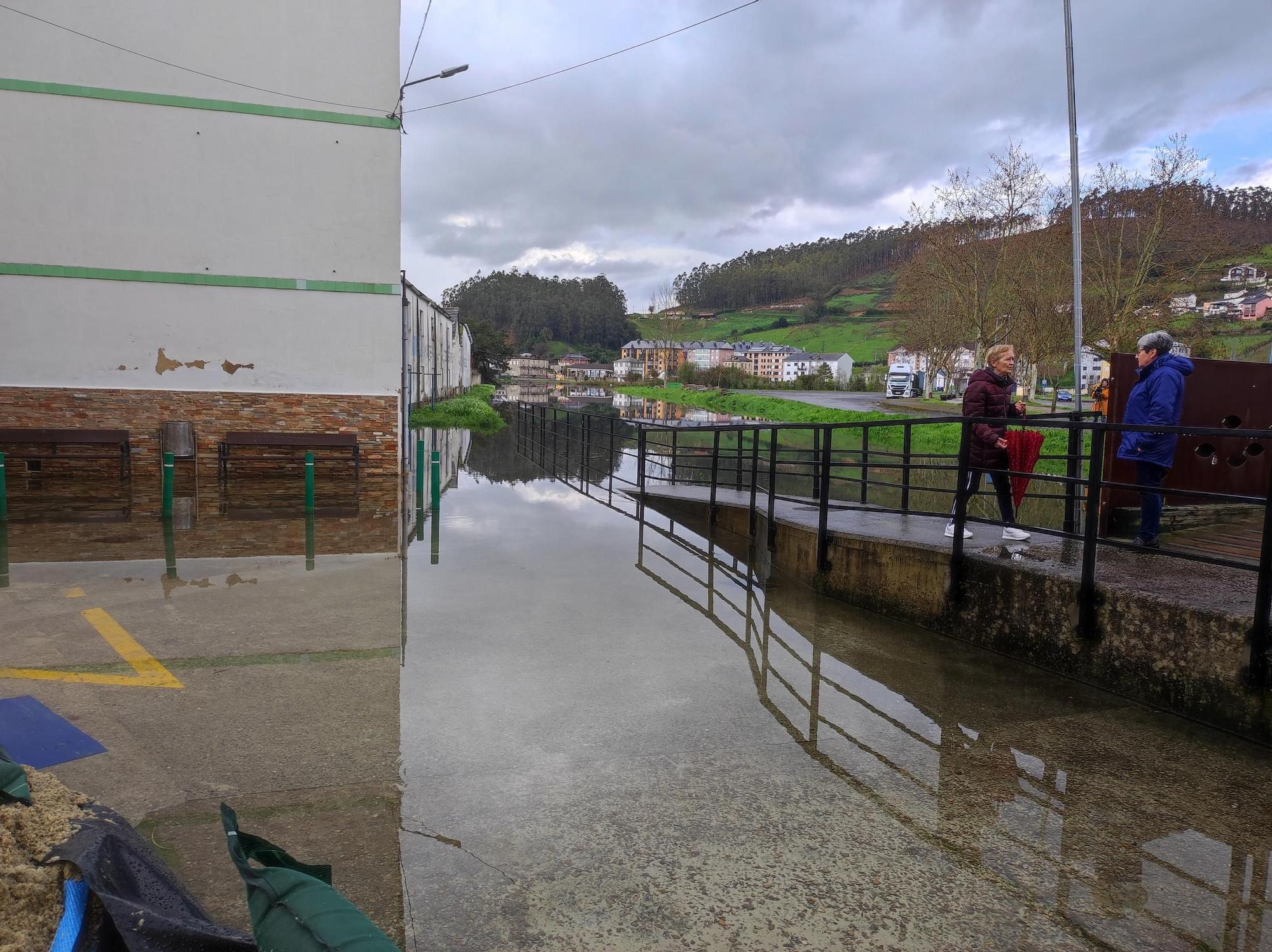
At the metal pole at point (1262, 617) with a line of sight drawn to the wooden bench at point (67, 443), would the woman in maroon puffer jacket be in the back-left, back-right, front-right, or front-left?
front-right

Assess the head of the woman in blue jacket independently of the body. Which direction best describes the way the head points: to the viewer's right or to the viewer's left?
to the viewer's left

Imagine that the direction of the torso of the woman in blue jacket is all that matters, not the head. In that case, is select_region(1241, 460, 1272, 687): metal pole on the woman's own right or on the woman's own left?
on the woman's own left

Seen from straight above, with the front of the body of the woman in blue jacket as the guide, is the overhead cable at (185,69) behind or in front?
in front

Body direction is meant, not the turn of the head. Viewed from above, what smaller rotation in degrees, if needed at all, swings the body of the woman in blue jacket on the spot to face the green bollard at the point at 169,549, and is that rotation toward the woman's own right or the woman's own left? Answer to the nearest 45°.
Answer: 0° — they already face it

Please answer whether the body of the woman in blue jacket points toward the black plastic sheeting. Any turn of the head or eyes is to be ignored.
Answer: no

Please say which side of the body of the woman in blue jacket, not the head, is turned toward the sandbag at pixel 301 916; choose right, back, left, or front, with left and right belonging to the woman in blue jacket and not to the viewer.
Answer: left

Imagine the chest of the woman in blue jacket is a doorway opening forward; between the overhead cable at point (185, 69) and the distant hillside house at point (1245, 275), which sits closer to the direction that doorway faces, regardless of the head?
the overhead cable

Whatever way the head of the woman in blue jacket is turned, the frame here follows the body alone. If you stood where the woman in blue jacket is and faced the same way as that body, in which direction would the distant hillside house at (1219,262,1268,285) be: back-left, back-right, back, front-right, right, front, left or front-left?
right

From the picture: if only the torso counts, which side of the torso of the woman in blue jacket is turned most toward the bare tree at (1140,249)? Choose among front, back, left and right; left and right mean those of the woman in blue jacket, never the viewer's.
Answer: right

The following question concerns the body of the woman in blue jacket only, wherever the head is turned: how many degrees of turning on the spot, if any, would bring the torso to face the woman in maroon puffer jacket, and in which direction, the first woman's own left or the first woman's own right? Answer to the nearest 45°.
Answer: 0° — they already face them

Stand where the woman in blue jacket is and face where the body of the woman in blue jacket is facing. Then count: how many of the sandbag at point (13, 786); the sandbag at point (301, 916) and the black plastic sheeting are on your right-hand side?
0

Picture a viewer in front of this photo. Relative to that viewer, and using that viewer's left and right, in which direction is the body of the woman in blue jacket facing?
facing to the left of the viewer

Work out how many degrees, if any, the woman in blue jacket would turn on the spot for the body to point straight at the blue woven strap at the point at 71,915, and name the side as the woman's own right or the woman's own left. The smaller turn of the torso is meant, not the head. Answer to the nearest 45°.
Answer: approximately 90° to the woman's own left

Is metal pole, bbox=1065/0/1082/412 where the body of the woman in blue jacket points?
no

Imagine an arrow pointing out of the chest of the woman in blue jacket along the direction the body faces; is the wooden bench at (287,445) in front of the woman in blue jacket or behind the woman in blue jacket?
in front
